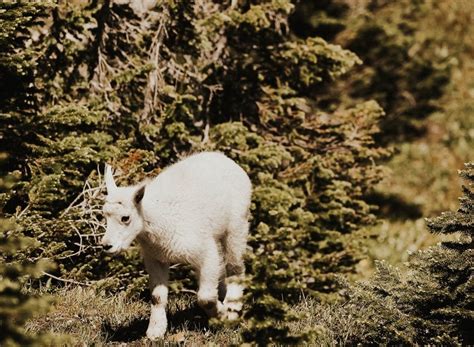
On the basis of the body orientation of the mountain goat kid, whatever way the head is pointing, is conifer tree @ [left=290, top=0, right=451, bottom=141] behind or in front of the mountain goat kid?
behind

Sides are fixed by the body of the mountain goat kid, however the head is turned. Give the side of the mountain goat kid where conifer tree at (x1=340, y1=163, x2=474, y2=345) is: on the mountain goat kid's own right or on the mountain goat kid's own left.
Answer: on the mountain goat kid's own left

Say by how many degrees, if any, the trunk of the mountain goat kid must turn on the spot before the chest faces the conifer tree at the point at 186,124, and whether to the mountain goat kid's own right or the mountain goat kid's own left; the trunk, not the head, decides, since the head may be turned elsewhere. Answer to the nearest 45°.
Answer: approximately 135° to the mountain goat kid's own right

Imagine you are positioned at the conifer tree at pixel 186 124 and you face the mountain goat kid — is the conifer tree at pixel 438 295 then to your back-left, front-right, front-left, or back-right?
front-left
